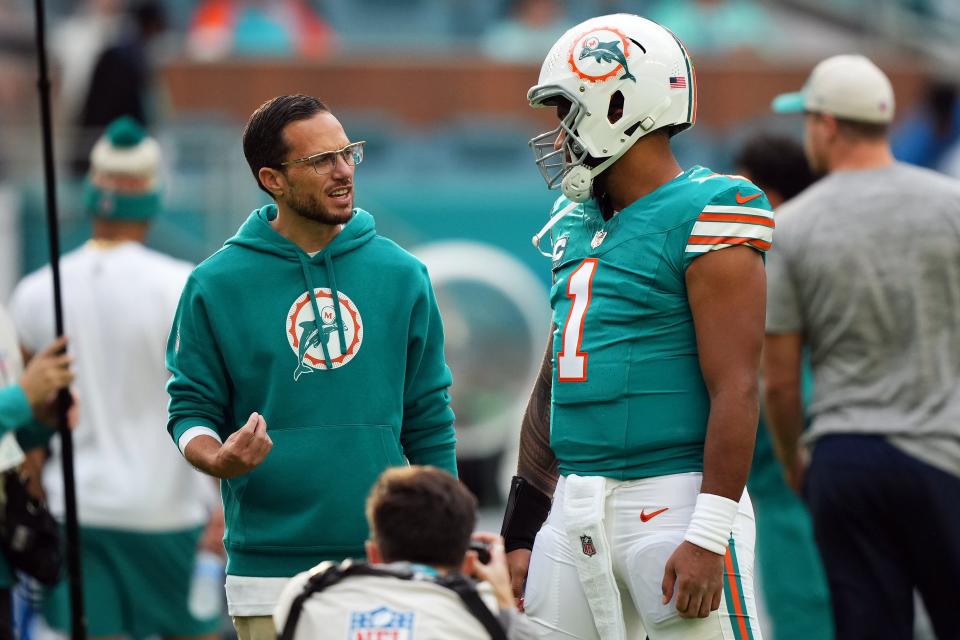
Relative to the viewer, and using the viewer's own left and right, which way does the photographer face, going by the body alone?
facing away from the viewer

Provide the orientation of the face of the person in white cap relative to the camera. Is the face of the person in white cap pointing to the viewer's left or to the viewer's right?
to the viewer's left

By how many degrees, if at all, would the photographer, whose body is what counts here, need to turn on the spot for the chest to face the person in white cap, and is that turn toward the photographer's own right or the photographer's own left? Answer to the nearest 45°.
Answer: approximately 45° to the photographer's own right

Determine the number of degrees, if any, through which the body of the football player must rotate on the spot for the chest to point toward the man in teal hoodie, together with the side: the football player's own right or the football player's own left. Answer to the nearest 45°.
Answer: approximately 45° to the football player's own right

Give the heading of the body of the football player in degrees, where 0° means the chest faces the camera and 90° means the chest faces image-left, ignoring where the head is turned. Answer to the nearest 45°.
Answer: approximately 45°

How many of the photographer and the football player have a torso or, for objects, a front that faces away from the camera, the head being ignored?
1

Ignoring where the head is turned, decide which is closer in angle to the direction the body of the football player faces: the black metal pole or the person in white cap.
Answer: the black metal pole

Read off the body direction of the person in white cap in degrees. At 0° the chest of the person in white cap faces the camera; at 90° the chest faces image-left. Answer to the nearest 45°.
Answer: approximately 135°

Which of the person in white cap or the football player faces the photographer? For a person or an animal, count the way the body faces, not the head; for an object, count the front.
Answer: the football player

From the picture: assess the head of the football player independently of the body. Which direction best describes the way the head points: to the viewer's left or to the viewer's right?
to the viewer's left

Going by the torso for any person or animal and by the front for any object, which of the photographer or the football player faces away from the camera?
the photographer
